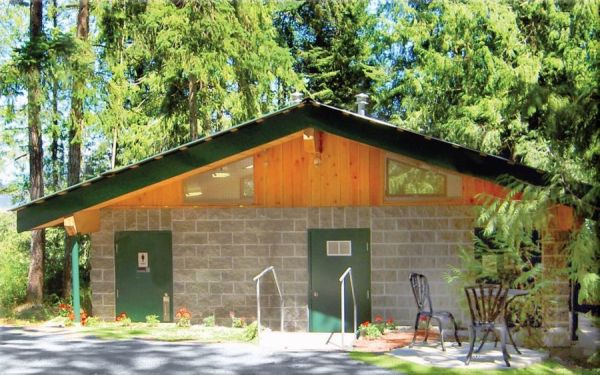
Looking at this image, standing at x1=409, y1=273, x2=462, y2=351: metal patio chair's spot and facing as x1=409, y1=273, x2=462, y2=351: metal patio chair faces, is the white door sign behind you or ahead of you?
behind

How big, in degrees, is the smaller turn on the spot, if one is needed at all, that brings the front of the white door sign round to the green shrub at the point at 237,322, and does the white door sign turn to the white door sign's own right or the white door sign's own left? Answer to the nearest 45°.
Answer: approximately 45° to the white door sign's own left

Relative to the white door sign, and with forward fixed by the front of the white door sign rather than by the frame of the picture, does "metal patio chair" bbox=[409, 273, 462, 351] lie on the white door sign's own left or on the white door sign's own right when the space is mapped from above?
on the white door sign's own left

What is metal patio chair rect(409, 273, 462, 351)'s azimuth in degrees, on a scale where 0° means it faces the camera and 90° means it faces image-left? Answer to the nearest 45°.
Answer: approximately 315°

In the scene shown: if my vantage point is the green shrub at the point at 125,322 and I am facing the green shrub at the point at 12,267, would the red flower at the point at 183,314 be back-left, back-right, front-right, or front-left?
back-right

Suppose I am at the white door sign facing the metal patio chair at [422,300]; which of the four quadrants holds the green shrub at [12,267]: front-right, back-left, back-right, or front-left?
back-left
